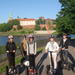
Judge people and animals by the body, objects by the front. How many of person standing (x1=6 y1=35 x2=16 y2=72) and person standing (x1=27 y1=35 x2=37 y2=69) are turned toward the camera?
2

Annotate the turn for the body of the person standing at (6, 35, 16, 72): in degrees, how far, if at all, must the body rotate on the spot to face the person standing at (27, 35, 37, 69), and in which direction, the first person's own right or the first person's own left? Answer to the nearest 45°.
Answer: approximately 45° to the first person's own left

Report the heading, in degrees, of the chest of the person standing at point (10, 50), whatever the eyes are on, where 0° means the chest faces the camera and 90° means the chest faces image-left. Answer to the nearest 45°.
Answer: approximately 0°

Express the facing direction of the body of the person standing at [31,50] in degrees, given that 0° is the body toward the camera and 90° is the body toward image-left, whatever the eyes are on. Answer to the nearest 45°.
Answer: approximately 0°
